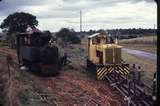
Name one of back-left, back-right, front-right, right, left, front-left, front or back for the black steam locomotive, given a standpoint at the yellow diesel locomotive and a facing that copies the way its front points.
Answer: back-right

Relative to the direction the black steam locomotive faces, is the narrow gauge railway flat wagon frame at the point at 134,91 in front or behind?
in front

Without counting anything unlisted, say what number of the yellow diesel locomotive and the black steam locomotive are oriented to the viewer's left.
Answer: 0

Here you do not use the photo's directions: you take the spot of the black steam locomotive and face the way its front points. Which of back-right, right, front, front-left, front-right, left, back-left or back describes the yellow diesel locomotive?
front-left

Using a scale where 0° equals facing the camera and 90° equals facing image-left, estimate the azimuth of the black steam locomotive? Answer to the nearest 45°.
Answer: approximately 315°

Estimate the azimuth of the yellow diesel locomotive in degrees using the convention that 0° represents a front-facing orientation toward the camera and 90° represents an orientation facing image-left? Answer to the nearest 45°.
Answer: approximately 315°

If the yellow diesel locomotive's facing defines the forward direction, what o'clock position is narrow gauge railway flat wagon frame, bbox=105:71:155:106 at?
The narrow gauge railway flat wagon frame is roughly at 1 o'clock from the yellow diesel locomotive.
